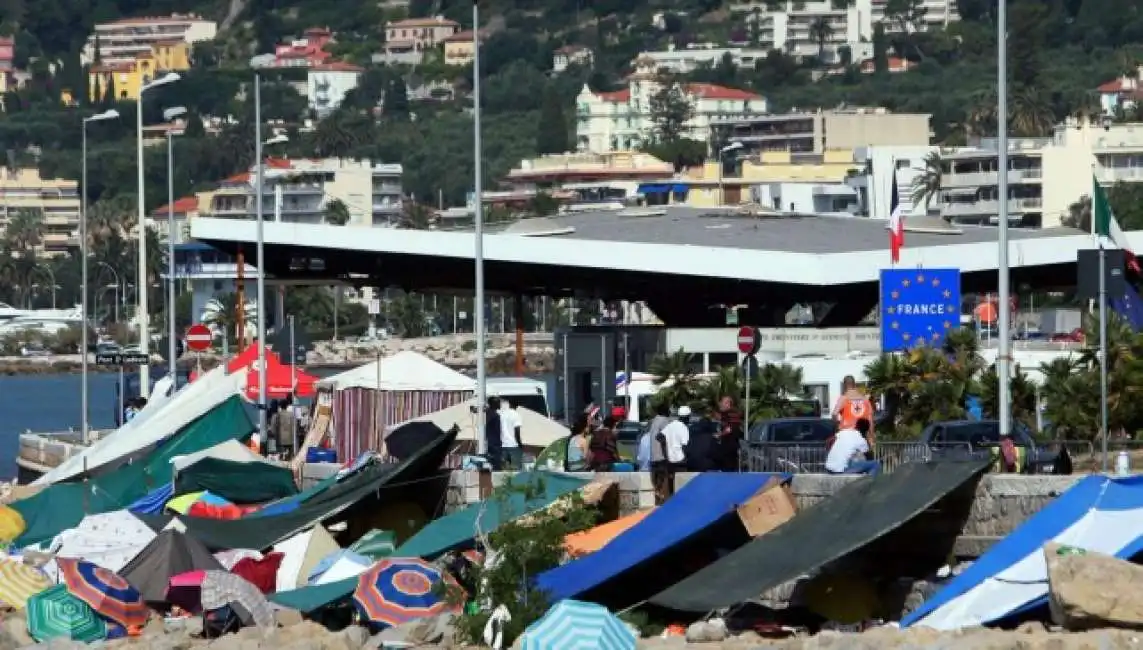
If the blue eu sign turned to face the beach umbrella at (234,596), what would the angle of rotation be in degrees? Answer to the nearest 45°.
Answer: approximately 45° to its right

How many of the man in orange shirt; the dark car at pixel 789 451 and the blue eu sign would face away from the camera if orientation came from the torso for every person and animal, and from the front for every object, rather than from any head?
1

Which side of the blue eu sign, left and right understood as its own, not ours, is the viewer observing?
front

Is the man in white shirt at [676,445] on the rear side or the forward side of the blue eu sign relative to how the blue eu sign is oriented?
on the forward side

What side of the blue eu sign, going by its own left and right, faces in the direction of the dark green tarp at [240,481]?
front

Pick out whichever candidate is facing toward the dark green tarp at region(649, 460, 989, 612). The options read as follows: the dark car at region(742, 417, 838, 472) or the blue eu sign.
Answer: the blue eu sign
